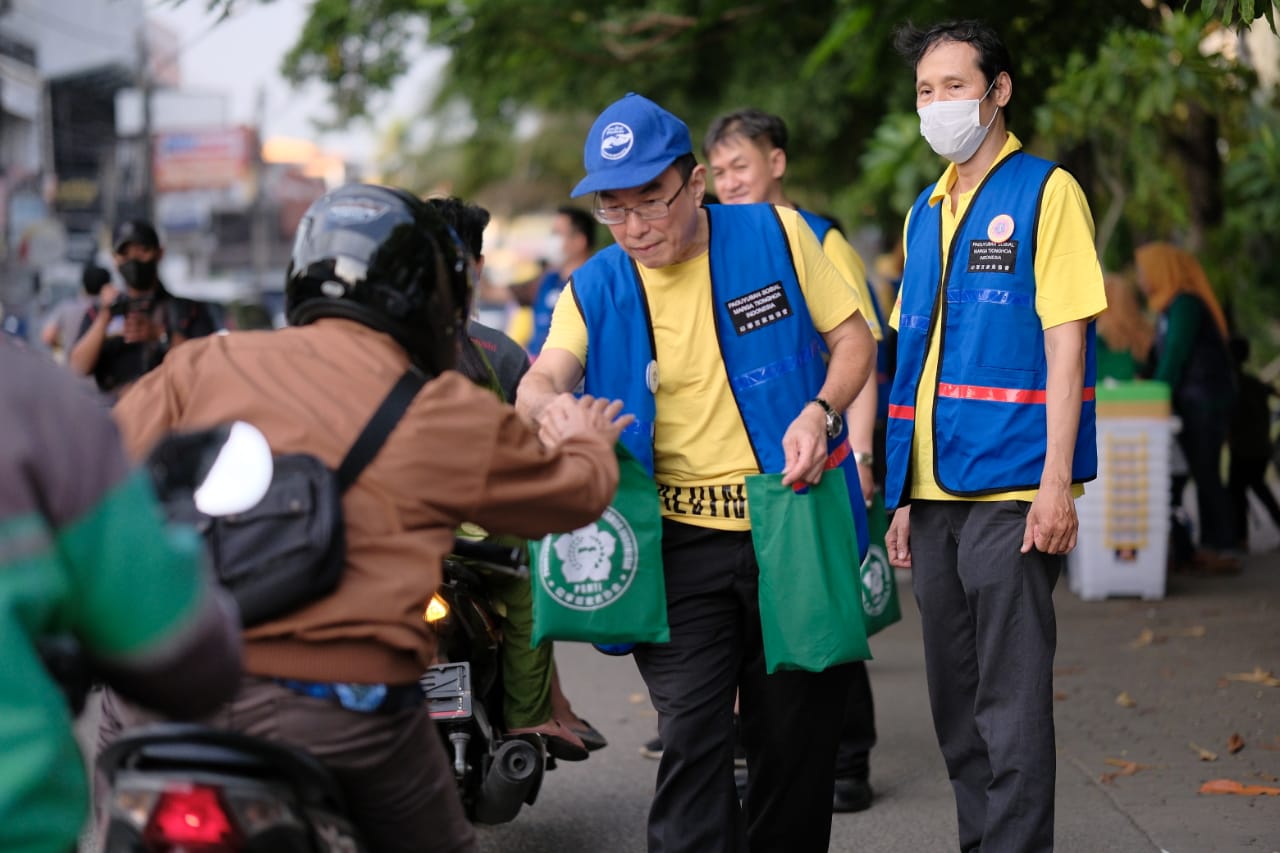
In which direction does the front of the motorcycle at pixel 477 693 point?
away from the camera

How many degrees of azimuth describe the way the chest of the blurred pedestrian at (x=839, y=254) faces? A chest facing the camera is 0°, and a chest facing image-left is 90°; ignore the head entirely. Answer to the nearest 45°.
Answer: approximately 45°

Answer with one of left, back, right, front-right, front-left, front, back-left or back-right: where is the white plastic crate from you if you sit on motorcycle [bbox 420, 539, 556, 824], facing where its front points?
front-right

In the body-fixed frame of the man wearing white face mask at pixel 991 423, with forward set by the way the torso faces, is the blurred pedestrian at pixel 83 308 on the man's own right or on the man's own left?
on the man's own right

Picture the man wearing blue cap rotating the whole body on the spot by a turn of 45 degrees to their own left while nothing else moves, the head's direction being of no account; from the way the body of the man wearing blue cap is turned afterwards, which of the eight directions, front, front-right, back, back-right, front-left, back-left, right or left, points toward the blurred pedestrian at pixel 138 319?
back-right

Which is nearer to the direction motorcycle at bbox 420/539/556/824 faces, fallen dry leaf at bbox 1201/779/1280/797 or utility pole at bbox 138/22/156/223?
the utility pole

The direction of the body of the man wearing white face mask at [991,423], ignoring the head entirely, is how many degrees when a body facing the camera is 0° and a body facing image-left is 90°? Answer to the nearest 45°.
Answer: approximately 45°
